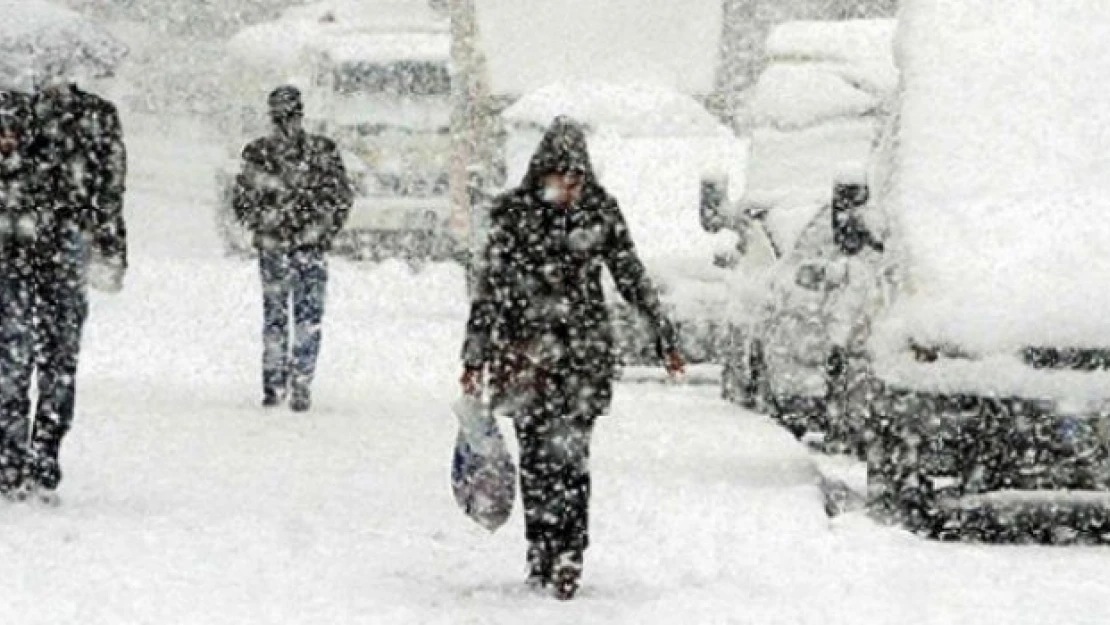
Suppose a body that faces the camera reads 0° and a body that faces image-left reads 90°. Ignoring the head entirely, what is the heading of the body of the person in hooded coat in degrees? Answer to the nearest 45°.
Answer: approximately 0°

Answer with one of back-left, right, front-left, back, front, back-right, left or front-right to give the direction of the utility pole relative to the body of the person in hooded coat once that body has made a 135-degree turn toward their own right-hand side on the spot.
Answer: front-right

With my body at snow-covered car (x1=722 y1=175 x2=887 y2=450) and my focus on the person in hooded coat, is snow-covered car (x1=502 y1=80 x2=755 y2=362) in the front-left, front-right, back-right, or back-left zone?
back-right
